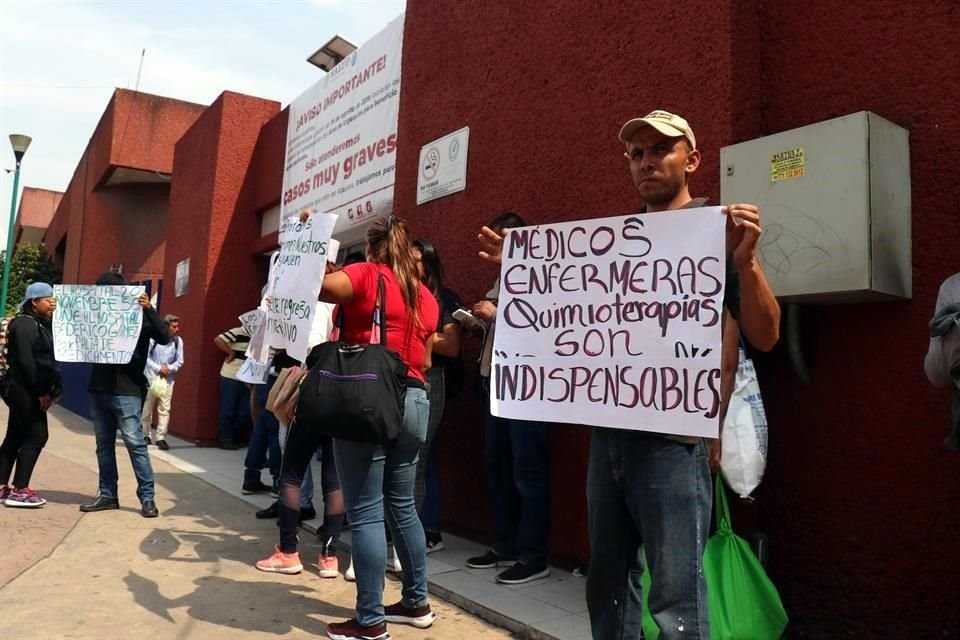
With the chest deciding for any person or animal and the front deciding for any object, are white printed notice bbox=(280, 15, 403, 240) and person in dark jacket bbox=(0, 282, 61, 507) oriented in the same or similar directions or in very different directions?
very different directions

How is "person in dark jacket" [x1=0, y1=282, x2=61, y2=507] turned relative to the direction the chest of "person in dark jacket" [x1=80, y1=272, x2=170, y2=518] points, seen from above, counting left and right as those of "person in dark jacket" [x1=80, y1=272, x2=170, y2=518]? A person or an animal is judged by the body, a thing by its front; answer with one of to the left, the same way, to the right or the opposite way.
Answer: to the left

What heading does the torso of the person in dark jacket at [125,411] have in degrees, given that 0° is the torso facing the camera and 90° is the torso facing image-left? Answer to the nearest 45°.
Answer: approximately 0°

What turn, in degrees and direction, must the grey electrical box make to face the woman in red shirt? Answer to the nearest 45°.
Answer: approximately 45° to its right

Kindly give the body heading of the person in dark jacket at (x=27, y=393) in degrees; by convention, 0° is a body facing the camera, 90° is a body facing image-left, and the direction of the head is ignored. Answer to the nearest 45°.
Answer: approximately 270°

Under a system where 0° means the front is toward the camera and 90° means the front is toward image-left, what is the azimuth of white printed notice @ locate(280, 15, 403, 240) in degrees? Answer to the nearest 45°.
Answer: approximately 45°

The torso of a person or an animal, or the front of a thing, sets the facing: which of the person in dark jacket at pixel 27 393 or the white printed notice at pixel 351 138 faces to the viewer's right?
the person in dark jacket
